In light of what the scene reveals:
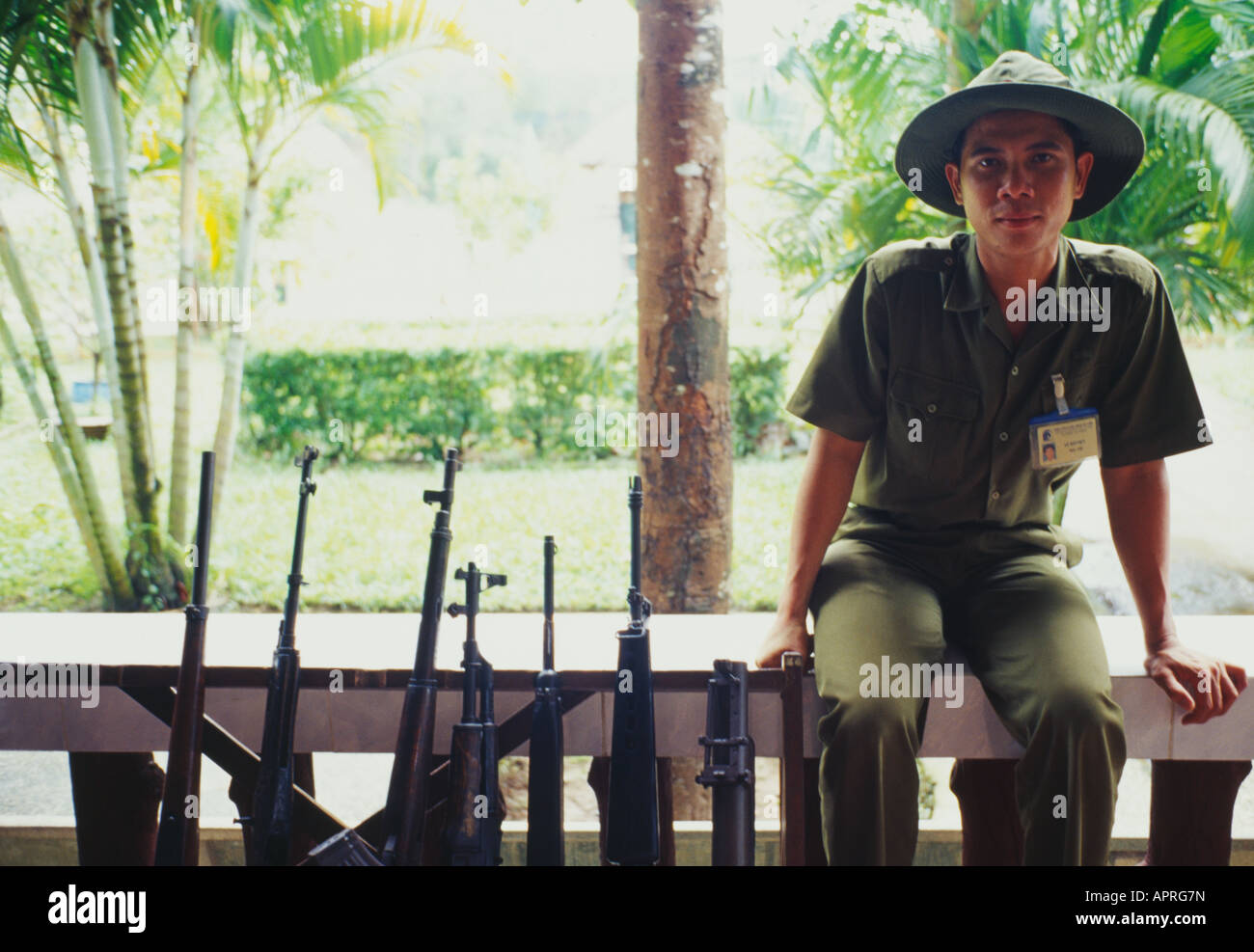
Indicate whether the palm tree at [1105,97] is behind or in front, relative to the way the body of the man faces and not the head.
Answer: behind

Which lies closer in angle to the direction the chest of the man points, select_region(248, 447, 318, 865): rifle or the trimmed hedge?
the rifle

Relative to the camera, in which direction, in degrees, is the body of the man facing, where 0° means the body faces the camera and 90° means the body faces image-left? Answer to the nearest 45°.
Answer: approximately 0°
